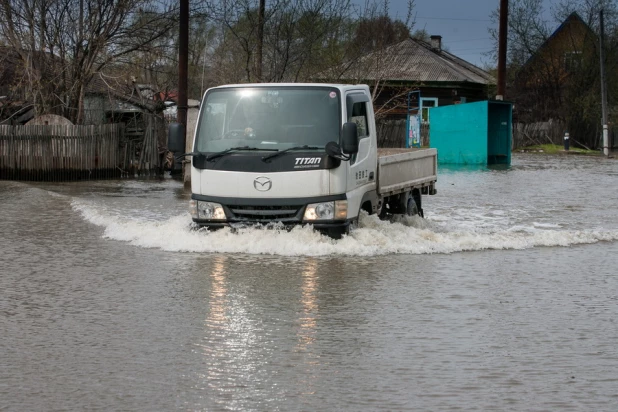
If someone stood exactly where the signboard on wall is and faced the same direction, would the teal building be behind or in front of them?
in front

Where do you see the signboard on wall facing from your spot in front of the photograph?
facing the viewer

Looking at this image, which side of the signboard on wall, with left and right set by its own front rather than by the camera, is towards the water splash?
front

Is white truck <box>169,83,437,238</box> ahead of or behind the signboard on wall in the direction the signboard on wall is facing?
ahead

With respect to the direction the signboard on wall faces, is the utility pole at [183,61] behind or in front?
in front
